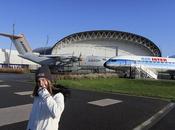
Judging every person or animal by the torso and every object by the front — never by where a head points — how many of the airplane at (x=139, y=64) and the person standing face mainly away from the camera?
0

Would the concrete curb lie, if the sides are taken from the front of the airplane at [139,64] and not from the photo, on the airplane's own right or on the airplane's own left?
on the airplane's own left

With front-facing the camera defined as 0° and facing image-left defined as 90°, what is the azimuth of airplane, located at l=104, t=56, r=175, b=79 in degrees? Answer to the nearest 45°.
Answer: approximately 90°

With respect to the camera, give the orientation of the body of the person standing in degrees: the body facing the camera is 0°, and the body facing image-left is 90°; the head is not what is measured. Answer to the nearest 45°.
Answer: approximately 45°

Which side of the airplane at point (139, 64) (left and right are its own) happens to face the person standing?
left

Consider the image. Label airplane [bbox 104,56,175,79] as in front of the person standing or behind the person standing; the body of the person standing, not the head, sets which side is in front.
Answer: behind

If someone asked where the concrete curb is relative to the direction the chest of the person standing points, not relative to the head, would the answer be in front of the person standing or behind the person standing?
behind
